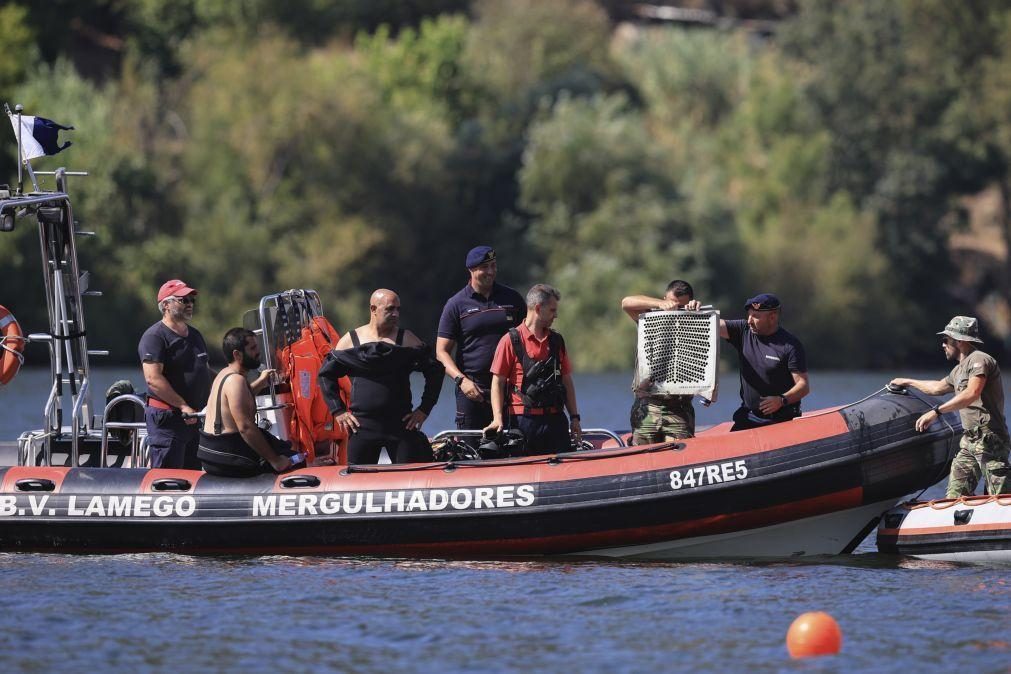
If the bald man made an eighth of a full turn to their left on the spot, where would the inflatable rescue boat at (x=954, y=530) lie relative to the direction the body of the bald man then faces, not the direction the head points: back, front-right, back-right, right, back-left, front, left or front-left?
front-left

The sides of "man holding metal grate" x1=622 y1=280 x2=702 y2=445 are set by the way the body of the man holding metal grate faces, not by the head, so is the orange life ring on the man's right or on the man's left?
on the man's right

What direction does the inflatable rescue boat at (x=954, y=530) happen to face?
to the viewer's left

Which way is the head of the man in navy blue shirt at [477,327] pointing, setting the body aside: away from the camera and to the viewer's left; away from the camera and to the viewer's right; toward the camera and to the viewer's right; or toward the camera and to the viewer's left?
toward the camera and to the viewer's right

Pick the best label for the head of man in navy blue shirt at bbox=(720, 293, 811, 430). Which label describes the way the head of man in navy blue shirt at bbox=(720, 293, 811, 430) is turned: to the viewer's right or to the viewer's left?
to the viewer's left

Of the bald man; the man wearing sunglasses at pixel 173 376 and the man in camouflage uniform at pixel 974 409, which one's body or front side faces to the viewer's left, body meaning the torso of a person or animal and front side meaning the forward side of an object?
the man in camouflage uniform

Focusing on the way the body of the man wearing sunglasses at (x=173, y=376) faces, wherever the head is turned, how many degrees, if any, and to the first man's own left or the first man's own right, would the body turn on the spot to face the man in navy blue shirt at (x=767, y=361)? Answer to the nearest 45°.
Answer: approximately 45° to the first man's own left

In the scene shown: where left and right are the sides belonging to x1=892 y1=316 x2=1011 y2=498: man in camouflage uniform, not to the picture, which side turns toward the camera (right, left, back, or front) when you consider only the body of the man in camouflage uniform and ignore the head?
left

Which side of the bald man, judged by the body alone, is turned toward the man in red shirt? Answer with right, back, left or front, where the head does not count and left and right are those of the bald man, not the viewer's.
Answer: left

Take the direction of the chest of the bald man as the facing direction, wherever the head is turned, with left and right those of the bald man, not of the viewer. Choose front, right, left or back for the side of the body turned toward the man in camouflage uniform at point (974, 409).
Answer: left
